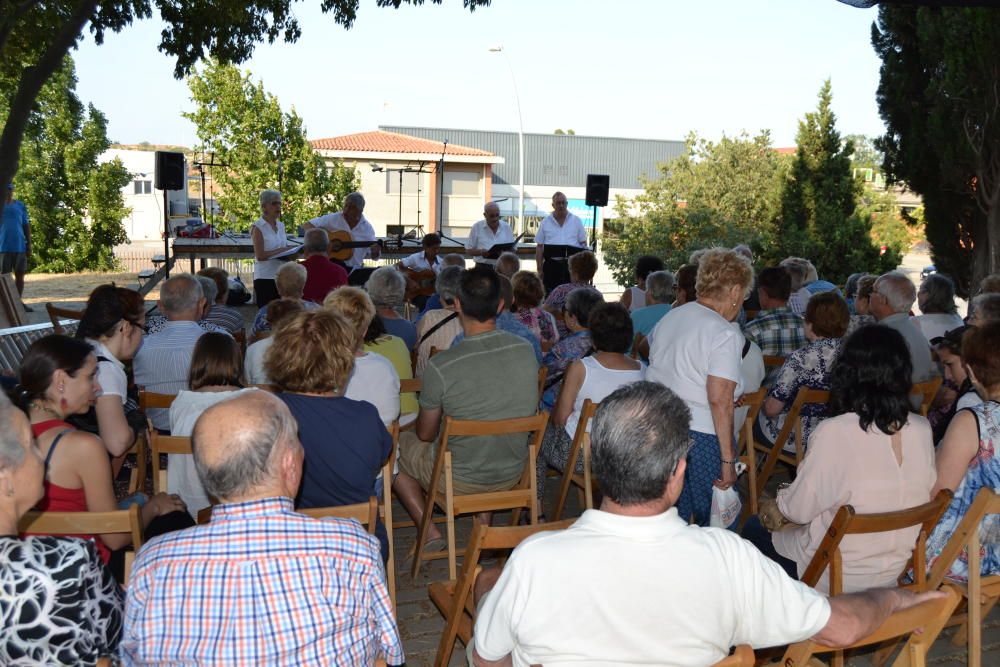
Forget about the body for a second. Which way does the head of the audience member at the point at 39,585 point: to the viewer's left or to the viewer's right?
to the viewer's right

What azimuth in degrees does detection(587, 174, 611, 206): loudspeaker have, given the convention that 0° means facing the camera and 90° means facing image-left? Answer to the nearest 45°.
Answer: approximately 0°

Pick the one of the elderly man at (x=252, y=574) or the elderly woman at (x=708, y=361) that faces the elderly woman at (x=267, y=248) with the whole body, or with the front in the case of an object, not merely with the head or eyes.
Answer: the elderly man

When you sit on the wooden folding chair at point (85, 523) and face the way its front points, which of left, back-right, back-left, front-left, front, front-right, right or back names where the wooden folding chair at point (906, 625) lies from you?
back-right

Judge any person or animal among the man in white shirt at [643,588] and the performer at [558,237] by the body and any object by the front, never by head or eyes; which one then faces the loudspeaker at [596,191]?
the man in white shirt

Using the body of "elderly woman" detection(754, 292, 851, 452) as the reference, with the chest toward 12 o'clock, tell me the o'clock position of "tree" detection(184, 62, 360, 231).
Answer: The tree is roughly at 12 o'clock from the elderly woman.

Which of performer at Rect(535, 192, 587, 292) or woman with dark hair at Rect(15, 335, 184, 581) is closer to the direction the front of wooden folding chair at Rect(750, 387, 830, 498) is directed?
the performer

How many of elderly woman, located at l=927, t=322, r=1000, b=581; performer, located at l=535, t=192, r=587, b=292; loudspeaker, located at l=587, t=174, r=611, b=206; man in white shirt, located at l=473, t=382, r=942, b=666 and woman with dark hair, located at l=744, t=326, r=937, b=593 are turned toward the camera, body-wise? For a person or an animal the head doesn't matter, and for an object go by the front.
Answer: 2

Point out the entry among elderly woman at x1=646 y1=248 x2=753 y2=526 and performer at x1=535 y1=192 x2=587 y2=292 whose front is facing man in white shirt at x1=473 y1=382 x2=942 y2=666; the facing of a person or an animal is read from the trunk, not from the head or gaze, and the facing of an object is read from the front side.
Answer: the performer

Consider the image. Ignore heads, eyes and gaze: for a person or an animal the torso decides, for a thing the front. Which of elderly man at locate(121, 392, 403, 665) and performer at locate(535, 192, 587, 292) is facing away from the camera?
the elderly man

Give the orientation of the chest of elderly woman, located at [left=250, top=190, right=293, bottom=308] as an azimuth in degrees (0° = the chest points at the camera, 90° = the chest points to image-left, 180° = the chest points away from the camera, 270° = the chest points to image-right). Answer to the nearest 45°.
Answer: approximately 315°

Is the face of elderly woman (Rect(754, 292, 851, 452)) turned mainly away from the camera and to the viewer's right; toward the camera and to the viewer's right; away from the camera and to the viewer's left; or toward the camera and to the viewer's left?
away from the camera and to the viewer's left

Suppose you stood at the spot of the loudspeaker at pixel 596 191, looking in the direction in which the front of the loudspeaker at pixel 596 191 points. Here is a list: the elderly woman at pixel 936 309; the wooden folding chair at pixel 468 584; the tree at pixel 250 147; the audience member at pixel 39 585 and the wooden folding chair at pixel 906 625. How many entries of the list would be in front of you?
4
